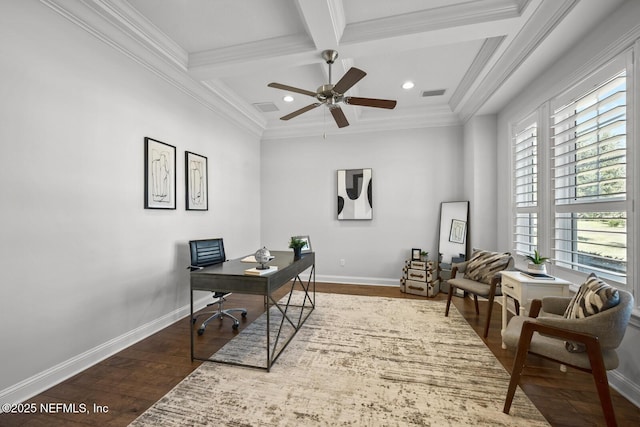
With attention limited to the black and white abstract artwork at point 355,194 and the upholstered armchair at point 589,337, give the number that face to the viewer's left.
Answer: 1

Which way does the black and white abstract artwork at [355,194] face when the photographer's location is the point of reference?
facing the viewer

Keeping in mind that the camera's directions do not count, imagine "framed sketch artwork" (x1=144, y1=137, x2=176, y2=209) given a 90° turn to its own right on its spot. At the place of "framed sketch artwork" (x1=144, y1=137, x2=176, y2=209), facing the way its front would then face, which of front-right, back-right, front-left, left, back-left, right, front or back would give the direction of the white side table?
left

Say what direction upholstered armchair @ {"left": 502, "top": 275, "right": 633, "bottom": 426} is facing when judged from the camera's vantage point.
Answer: facing to the left of the viewer

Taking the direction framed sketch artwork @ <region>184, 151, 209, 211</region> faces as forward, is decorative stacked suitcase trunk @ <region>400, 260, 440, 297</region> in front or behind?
in front

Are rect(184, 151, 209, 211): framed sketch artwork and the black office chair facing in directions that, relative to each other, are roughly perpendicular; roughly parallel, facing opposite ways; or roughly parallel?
roughly parallel

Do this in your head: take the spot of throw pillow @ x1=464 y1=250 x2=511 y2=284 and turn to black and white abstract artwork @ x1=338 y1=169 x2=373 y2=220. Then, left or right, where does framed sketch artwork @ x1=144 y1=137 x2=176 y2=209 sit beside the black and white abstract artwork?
left

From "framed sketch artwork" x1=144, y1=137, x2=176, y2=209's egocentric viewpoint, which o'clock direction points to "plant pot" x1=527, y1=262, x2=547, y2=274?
The plant pot is roughly at 12 o'clock from the framed sketch artwork.

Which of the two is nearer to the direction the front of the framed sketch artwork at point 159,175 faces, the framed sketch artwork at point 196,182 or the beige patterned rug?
the beige patterned rug

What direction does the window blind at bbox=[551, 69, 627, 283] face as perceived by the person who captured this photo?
facing the viewer and to the left of the viewer

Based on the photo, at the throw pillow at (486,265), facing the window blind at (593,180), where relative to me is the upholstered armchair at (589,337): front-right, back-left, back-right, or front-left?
front-right

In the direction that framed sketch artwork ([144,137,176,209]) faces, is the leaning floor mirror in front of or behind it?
in front

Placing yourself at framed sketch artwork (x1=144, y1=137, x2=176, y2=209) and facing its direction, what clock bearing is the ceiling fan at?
The ceiling fan is roughly at 12 o'clock from the framed sketch artwork.

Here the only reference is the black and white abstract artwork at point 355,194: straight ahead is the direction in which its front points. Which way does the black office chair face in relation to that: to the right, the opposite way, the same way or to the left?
to the left

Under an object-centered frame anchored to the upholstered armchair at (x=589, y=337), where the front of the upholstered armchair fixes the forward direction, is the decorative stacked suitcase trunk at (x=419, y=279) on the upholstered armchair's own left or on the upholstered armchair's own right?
on the upholstered armchair's own right
